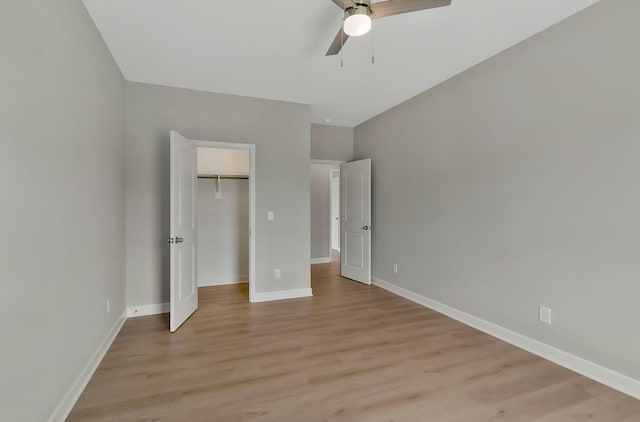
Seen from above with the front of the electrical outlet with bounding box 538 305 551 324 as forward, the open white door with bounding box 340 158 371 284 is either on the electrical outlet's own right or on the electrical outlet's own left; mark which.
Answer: on the electrical outlet's own right

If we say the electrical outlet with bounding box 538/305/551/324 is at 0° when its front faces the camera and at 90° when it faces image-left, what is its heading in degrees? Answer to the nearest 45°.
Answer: approximately 45°

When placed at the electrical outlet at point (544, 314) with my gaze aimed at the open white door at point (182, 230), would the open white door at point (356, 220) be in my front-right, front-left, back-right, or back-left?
front-right

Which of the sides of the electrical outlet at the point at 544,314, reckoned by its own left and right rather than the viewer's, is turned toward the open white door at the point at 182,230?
front

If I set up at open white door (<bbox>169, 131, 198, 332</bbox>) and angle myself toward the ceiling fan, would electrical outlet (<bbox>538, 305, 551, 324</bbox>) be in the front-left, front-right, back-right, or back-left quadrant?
front-left

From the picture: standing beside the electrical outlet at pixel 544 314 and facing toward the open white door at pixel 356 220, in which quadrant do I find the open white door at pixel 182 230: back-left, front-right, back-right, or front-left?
front-left

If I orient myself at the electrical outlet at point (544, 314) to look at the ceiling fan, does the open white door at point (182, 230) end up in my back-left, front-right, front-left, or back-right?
front-right
